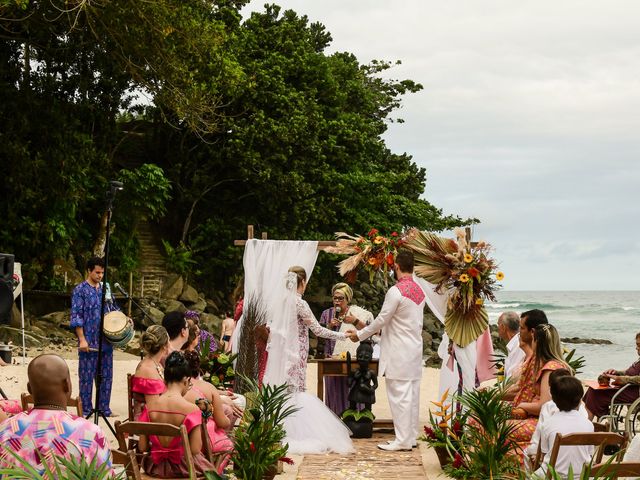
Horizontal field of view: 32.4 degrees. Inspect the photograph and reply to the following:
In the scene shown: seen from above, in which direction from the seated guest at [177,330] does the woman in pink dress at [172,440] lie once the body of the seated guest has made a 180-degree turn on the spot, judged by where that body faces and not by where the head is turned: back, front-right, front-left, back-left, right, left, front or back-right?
front-left

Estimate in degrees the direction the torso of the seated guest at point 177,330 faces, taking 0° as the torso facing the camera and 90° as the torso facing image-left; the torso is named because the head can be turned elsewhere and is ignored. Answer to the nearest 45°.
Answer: approximately 225°

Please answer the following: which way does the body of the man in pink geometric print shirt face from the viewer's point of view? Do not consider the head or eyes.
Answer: away from the camera

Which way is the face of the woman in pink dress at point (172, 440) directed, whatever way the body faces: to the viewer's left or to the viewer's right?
to the viewer's right

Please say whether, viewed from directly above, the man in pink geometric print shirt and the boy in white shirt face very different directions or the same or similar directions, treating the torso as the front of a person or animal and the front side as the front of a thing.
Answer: same or similar directions

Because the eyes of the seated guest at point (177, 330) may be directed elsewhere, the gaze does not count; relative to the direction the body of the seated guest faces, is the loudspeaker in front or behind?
behind

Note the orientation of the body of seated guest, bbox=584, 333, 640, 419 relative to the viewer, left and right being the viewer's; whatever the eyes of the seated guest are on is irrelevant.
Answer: facing to the left of the viewer

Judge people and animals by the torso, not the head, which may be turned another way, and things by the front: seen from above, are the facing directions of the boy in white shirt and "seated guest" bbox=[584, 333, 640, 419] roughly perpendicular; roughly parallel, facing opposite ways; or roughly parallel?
roughly perpendicular

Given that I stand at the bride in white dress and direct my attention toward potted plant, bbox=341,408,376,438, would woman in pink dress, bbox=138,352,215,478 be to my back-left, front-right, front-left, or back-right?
back-right

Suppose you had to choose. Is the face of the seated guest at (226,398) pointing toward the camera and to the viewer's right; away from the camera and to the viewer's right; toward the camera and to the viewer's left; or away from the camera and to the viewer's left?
away from the camera and to the viewer's right

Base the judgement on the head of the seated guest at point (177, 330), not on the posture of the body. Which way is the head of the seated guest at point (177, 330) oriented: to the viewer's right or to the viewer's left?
to the viewer's right

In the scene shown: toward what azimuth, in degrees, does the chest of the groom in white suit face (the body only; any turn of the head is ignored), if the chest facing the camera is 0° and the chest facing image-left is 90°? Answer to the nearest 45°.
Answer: approximately 135°

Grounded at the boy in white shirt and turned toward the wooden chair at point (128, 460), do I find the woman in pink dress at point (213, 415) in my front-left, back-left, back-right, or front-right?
front-right

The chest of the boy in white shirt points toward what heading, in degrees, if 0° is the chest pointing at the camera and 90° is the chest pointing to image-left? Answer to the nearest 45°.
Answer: approximately 180°
